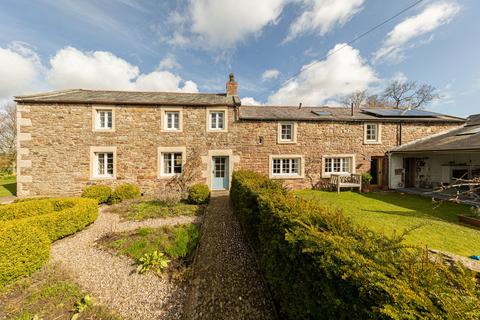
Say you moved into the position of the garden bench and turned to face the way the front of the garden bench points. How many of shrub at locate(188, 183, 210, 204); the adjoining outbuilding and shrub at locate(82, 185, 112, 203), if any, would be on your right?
2

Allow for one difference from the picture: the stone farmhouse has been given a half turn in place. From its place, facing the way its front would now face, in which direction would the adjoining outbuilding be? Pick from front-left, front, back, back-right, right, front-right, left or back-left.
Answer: right

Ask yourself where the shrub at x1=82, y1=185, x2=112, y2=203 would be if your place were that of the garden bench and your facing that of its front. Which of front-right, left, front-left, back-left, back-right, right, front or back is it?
right

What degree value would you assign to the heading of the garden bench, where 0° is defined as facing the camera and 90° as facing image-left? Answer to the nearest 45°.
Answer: approximately 315°

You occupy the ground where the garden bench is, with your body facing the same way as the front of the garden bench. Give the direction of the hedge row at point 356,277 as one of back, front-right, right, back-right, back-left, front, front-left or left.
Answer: front-right

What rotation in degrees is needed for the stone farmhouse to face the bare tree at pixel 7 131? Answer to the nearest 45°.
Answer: approximately 135° to its right

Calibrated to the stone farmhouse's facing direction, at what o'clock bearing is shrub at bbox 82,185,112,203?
The shrub is roughly at 2 o'clock from the stone farmhouse.

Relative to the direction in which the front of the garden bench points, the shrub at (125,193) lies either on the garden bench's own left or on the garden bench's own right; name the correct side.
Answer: on the garden bench's own right

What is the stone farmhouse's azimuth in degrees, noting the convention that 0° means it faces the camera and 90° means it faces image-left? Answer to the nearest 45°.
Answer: approximately 0°

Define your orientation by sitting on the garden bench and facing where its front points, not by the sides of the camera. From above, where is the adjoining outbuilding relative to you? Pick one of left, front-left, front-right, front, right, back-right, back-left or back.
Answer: left

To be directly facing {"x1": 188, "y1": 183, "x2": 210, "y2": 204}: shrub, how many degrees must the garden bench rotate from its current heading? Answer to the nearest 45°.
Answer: approximately 90° to its right
